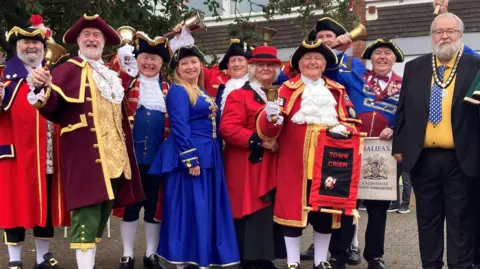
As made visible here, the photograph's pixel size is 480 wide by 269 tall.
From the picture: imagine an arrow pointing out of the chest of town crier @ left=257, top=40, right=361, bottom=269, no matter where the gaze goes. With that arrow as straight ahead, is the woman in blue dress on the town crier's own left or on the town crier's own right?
on the town crier's own right

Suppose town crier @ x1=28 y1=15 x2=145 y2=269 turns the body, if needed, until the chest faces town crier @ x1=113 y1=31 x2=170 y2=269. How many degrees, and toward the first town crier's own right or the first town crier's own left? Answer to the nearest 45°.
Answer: approximately 90° to the first town crier's own left

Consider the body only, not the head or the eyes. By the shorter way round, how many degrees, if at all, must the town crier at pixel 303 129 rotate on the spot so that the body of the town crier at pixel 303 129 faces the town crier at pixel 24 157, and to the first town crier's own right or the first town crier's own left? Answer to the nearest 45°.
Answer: approximately 90° to the first town crier's own right

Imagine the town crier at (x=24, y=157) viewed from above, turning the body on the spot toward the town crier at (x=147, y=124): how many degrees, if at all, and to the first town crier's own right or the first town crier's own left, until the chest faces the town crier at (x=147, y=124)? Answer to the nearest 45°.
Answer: approximately 45° to the first town crier's own left

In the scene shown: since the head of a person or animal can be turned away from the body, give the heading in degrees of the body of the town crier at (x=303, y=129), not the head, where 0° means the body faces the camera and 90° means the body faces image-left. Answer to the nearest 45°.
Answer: approximately 0°

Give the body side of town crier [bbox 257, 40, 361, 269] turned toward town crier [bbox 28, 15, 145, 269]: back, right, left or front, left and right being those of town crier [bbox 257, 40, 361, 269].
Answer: right

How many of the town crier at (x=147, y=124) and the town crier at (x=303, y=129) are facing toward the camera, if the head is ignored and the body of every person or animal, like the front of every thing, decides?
2

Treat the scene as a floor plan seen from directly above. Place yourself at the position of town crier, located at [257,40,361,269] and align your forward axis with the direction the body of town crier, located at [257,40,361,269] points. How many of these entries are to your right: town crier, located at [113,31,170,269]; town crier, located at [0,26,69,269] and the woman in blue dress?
3

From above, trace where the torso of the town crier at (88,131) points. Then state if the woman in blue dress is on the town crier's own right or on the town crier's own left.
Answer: on the town crier's own left
